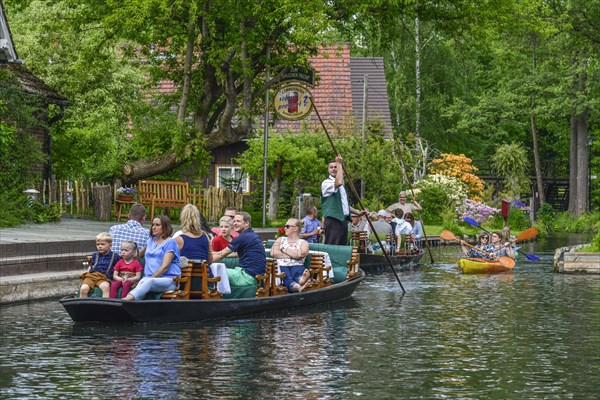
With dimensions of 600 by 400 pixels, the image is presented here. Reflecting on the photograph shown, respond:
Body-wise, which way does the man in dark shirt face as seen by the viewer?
to the viewer's left

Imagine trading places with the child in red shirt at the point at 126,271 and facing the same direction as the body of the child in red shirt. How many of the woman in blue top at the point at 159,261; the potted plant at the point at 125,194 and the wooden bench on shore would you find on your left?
1

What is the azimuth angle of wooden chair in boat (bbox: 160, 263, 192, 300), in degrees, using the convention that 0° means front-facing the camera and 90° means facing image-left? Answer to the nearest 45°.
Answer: approximately 90°

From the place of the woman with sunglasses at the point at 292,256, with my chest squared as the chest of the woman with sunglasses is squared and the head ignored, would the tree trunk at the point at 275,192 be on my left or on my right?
on my right

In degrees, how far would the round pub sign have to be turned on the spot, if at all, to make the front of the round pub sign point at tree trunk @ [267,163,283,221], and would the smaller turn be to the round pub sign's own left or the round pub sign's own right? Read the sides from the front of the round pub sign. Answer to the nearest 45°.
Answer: approximately 180°

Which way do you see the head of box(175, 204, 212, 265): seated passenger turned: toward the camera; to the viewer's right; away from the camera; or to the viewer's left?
away from the camera

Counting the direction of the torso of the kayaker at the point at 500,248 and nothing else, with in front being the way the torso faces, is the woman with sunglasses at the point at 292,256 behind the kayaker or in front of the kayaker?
in front

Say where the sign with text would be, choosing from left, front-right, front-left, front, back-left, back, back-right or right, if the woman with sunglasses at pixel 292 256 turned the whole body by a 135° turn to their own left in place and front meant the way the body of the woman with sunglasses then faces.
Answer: left
